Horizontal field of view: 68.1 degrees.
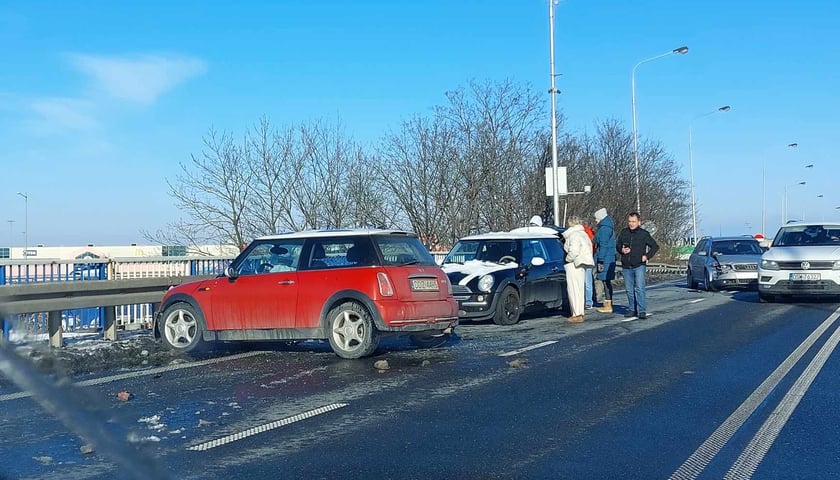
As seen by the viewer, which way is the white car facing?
toward the camera

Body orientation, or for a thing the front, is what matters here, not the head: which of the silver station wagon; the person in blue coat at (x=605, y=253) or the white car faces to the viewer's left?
the person in blue coat

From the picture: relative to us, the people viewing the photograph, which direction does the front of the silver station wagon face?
facing the viewer and to the right of the viewer

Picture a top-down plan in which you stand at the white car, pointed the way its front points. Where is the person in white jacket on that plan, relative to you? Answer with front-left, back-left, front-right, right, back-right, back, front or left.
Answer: front-right

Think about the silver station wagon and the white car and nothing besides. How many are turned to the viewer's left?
0

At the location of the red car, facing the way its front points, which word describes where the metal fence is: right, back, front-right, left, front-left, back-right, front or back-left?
front

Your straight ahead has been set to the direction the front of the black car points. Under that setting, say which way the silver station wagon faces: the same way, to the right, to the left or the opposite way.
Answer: to the left

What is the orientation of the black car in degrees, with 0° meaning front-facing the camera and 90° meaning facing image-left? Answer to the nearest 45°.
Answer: approximately 45°

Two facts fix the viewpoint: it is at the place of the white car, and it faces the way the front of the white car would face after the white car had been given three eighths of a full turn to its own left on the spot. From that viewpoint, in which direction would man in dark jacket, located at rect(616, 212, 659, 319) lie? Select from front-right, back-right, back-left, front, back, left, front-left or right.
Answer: back

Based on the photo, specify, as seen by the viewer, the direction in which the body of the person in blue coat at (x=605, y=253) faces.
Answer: to the viewer's left

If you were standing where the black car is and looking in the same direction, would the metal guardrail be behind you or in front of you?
in front

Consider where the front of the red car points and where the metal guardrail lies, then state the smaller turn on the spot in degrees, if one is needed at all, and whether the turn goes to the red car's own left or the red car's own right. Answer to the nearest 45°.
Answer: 0° — it already faces it

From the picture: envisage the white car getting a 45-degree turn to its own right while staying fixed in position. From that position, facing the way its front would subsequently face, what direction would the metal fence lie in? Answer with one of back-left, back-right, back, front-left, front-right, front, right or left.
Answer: front

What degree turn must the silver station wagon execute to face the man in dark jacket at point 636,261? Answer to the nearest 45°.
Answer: approximately 45° to its right

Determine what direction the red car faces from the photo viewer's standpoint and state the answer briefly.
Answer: facing away from the viewer and to the left of the viewer
